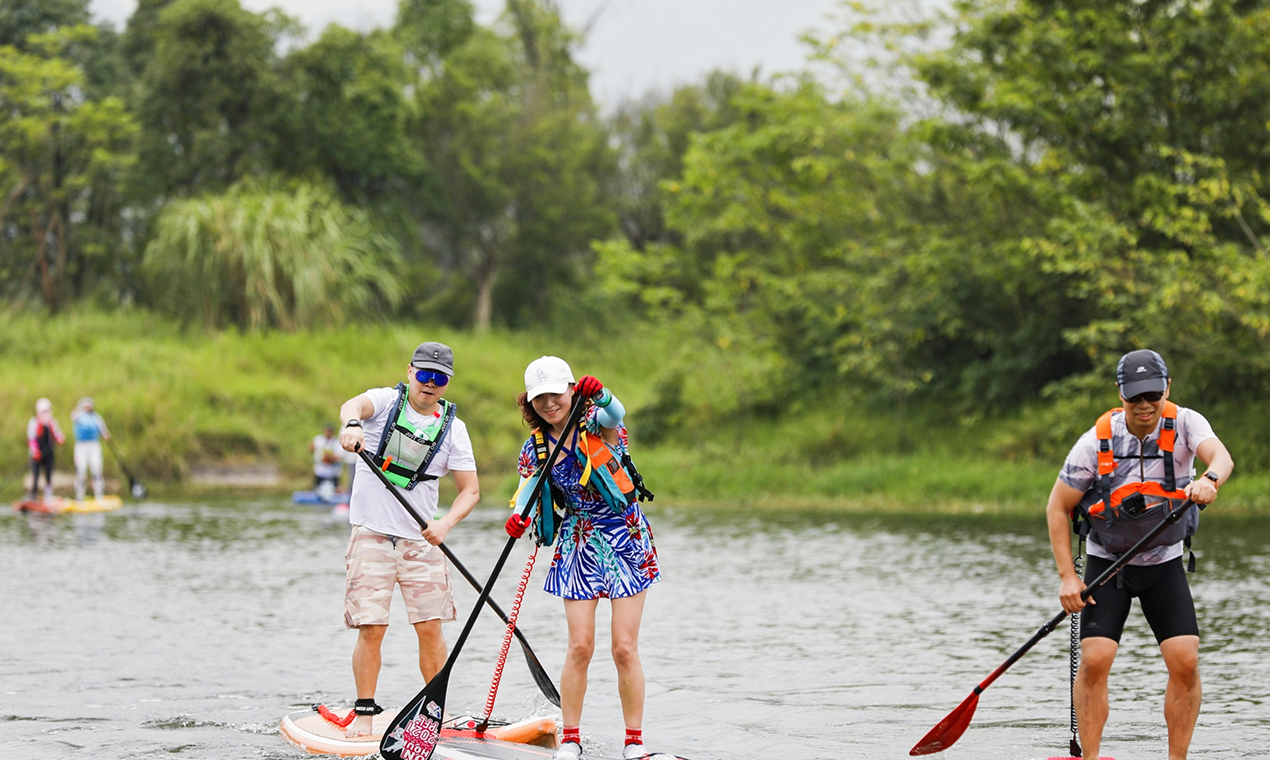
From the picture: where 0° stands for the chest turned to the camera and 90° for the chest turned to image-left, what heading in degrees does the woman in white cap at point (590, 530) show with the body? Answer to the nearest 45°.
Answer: approximately 0°

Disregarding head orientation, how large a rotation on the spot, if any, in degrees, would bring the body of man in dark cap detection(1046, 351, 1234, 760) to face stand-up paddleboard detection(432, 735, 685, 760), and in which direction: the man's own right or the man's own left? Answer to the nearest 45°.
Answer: approximately 90° to the man's own right

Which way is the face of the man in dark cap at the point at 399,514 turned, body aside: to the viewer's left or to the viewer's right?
to the viewer's right

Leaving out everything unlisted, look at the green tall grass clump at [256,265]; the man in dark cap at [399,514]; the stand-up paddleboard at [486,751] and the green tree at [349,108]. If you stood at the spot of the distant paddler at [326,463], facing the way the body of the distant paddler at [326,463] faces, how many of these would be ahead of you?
2

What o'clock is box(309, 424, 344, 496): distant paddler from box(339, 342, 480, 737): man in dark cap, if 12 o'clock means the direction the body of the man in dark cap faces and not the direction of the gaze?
The distant paddler is roughly at 6 o'clock from the man in dark cap.

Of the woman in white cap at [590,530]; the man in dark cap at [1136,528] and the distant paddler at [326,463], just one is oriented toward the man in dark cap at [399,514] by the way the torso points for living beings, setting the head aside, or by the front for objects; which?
the distant paddler

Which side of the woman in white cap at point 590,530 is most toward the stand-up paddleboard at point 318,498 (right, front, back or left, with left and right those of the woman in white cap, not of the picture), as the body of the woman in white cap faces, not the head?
back

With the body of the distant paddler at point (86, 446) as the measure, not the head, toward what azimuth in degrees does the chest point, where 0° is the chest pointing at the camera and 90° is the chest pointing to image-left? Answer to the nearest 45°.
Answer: approximately 0°
